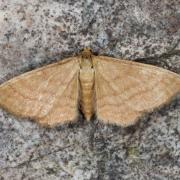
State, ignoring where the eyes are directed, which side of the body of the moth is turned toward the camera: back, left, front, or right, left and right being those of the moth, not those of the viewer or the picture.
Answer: back
